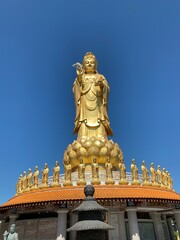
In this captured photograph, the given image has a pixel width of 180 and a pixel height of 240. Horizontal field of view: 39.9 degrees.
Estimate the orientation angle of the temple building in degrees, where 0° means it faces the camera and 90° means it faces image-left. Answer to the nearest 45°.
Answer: approximately 0°

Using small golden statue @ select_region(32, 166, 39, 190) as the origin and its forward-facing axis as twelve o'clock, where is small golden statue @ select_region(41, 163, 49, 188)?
small golden statue @ select_region(41, 163, 49, 188) is roughly at 9 o'clock from small golden statue @ select_region(32, 166, 39, 190).

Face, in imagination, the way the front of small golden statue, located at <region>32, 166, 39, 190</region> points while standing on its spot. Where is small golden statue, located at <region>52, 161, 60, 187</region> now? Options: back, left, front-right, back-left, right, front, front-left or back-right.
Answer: left

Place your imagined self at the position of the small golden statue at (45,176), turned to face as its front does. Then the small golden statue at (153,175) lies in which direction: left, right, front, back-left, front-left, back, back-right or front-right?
back-left

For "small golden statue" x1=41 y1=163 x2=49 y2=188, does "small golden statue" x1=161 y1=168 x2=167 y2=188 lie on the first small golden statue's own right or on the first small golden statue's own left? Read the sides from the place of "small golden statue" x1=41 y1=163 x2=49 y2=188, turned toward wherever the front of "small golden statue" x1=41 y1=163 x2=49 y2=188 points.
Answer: on the first small golden statue's own left

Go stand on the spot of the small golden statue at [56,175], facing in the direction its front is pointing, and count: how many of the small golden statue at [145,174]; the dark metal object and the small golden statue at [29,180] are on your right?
1

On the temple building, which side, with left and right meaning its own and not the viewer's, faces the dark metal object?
front

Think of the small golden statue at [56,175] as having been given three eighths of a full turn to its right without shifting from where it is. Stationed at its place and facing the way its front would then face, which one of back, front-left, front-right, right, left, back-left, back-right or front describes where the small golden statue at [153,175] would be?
right

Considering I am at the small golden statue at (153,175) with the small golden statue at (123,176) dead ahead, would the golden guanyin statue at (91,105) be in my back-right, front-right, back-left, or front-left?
front-right

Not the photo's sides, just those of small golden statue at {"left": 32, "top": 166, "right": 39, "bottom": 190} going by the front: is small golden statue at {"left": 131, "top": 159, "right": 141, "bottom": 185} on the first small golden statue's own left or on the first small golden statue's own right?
on the first small golden statue's own left

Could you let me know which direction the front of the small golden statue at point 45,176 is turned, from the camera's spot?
facing the viewer and to the left of the viewer

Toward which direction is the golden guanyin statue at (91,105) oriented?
toward the camera

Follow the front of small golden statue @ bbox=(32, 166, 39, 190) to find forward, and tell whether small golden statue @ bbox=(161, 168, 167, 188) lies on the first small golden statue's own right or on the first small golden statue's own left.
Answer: on the first small golden statue's own left
